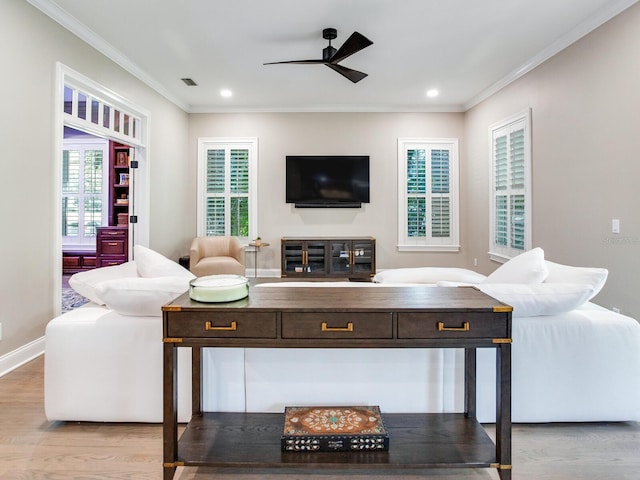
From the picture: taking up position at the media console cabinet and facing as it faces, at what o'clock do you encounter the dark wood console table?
The dark wood console table is roughly at 12 o'clock from the media console cabinet.

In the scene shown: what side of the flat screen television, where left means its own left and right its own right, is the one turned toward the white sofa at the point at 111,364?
front

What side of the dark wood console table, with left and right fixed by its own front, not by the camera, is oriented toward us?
front

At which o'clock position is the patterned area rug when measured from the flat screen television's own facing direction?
The patterned area rug is roughly at 2 o'clock from the flat screen television.

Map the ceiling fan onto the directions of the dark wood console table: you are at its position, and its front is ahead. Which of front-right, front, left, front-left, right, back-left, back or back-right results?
back

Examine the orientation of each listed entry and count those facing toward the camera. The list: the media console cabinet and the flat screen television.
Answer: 2

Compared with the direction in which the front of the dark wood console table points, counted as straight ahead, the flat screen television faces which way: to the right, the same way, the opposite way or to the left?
the same way

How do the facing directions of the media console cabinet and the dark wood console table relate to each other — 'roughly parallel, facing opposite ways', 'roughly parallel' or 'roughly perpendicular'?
roughly parallel

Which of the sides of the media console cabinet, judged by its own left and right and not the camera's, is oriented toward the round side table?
right

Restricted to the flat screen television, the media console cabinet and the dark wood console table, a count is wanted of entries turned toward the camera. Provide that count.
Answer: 3

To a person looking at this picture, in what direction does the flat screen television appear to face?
facing the viewer

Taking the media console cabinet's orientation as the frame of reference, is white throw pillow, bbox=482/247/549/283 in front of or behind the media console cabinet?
in front

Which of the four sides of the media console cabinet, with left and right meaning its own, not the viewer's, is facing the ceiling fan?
front

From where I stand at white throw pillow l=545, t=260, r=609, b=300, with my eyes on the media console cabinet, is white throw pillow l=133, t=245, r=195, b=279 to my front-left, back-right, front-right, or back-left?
front-left

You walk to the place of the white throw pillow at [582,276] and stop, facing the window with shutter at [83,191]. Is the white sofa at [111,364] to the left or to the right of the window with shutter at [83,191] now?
left
